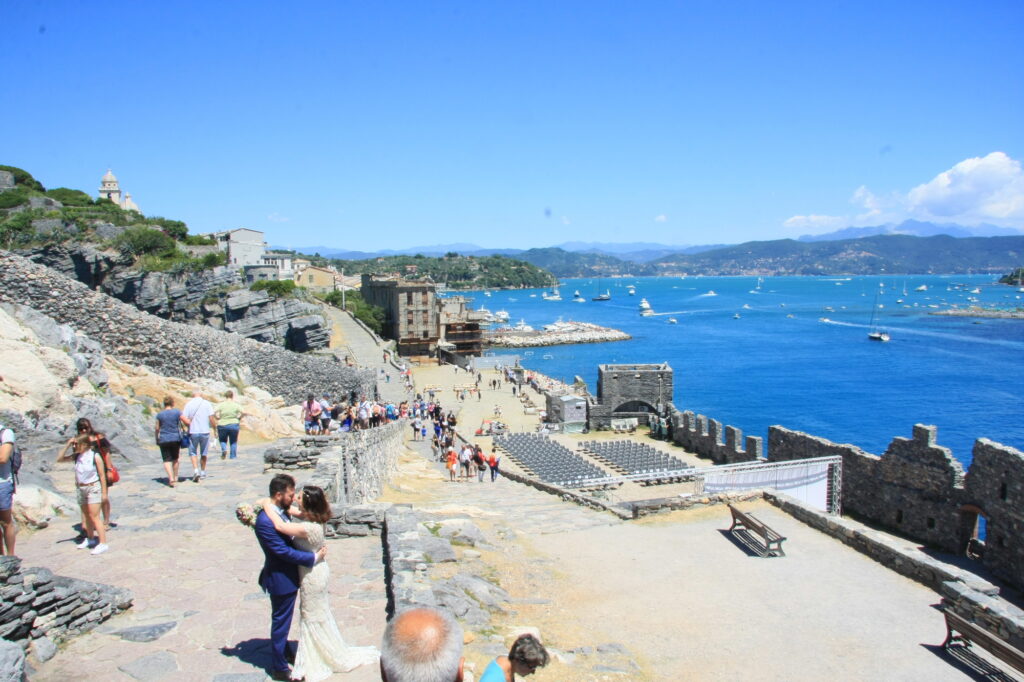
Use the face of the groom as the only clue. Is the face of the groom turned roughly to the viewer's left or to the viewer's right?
to the viewer's right

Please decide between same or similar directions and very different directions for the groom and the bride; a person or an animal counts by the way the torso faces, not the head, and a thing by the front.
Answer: very different directions

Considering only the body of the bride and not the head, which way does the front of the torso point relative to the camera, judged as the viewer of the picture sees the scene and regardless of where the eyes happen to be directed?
to the viewer's left

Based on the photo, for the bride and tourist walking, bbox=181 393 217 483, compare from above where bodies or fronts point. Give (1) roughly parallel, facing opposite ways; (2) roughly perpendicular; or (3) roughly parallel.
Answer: roughly perpendicular

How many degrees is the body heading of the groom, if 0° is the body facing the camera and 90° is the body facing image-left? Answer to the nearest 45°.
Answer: approximately 270°

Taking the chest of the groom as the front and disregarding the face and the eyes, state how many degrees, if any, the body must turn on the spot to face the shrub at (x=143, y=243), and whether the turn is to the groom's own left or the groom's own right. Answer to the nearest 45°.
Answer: approximately 90° to the groom's own left
